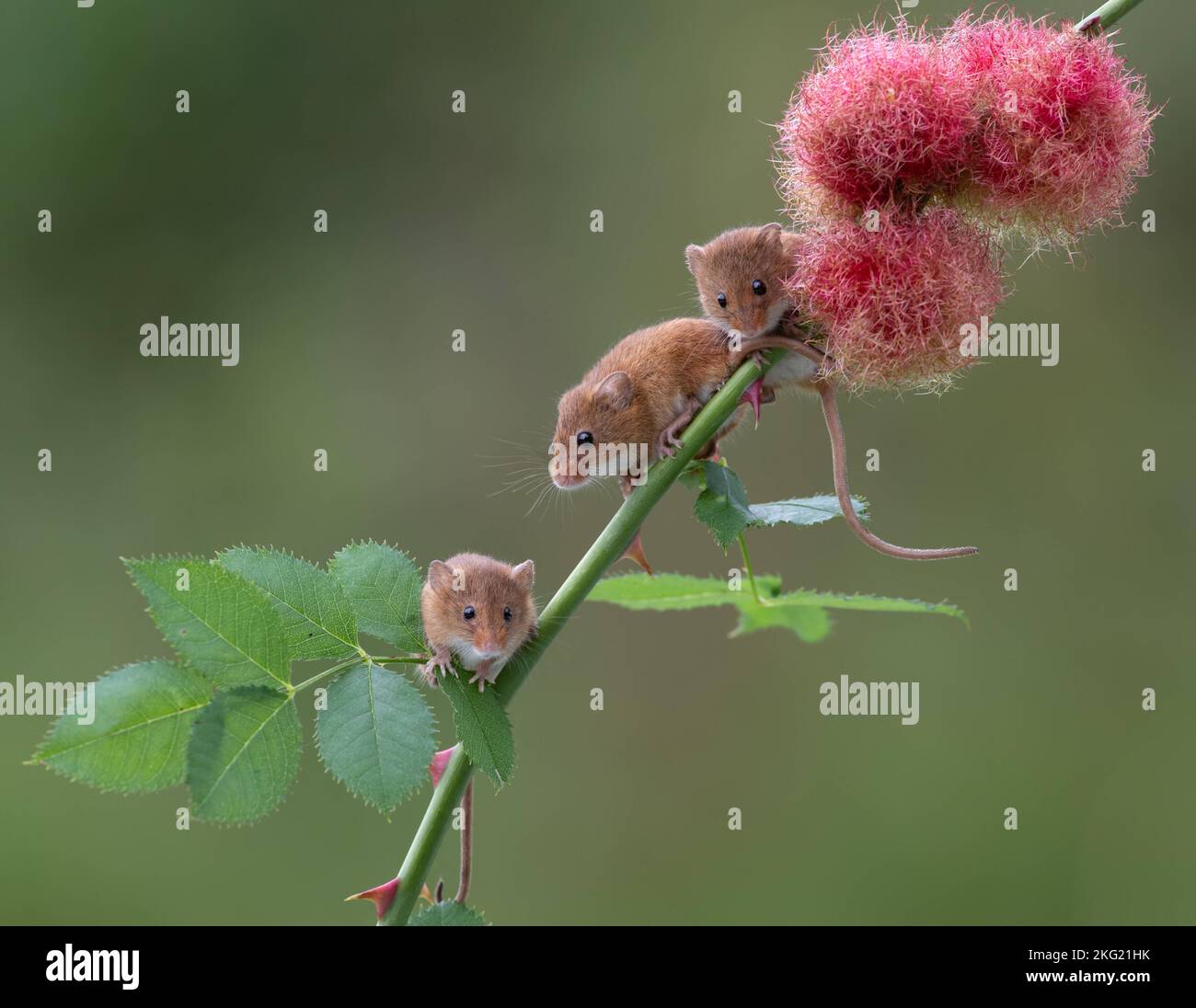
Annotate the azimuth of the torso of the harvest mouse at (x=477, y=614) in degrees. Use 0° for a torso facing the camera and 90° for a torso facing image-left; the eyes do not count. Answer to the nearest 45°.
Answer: approximately 0°

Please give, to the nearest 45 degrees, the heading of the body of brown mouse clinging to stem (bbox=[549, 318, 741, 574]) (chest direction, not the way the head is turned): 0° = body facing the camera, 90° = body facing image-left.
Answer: approximately 45°
